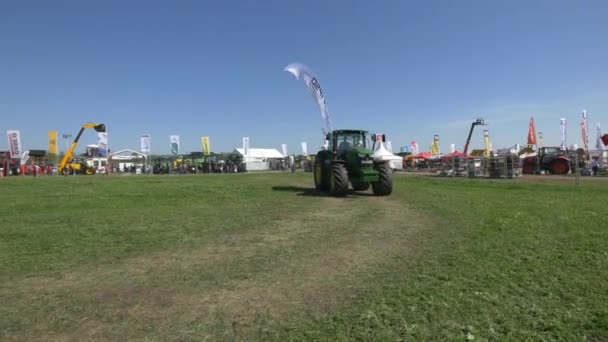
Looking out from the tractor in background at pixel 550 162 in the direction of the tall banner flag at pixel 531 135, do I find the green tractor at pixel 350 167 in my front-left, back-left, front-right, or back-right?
back-left

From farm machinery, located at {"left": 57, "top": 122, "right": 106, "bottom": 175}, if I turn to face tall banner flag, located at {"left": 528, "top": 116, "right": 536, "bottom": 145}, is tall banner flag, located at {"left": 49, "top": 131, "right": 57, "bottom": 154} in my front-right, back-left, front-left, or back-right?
back-left

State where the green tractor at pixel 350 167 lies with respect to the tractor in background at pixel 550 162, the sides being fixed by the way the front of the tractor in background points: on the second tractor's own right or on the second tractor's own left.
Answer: on the second tractor's own left

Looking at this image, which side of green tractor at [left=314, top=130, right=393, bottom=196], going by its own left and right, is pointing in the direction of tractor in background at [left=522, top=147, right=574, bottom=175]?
left

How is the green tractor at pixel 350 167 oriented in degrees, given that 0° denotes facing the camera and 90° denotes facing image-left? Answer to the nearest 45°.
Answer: approximately 315°

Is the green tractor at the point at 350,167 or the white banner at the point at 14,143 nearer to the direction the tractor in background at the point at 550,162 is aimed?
the white banner

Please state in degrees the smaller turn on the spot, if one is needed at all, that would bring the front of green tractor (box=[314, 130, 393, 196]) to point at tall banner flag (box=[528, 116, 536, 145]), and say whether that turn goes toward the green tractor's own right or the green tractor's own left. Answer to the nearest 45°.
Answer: approximately 90° to the green tractor's own left

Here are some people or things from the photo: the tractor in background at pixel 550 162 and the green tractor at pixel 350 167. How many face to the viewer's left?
1

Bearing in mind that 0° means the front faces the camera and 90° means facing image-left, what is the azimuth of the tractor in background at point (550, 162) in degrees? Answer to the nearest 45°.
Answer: approximately 90°

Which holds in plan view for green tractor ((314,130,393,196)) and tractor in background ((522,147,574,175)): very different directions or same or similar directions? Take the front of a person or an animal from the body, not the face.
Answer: very different directions
